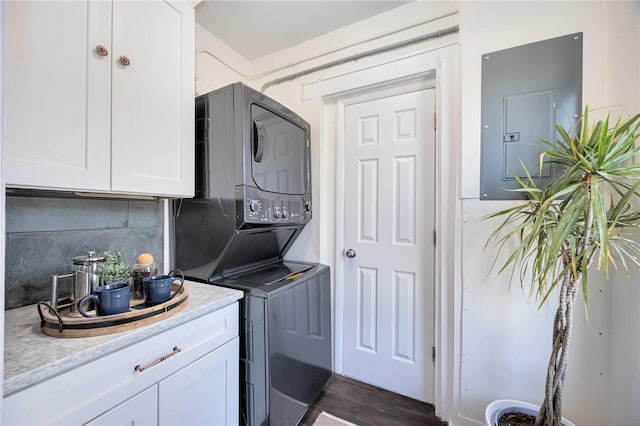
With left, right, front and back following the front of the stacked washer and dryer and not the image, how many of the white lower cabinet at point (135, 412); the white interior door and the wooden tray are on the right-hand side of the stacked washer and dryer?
2

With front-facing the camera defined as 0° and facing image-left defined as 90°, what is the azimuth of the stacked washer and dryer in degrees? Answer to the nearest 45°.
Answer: approximately 315°

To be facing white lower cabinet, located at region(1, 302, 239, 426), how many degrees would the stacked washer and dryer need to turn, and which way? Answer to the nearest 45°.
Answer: approximately 90° to its right

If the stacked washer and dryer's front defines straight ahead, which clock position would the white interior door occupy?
The white interior door is roughly at 10 o'clock from the stacked washer and dryer.

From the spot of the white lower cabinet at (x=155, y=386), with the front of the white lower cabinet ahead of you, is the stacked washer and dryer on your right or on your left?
on your left

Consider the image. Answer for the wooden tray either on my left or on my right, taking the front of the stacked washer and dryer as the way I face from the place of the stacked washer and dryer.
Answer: on my right
